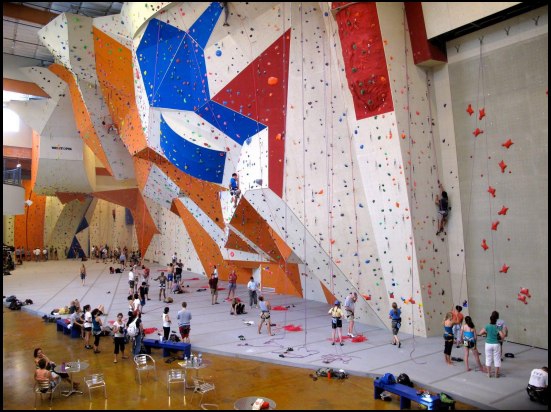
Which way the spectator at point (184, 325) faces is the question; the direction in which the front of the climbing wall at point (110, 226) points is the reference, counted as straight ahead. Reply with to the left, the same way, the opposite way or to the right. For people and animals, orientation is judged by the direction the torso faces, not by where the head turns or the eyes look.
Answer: the opposite way

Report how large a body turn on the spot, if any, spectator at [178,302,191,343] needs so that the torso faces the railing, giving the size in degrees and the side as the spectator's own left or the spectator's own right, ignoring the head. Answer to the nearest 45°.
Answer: approximately 45° to the spectator's own left

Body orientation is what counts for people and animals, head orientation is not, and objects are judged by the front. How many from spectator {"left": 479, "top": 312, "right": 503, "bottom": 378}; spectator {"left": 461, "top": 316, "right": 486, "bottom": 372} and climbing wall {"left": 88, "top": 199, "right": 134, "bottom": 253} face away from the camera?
2

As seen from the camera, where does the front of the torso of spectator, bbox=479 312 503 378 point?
away from the camera

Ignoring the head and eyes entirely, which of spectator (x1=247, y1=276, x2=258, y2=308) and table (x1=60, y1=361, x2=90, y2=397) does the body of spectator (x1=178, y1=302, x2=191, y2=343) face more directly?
the spectator

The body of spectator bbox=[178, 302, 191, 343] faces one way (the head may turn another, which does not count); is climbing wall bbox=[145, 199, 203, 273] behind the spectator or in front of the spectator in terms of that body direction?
in front

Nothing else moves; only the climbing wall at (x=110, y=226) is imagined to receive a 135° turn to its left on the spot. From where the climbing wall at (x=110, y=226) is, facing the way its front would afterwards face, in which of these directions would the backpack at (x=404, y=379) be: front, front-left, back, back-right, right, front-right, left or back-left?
back-right

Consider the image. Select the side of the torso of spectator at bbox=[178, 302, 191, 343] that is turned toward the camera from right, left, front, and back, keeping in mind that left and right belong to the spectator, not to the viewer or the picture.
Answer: back

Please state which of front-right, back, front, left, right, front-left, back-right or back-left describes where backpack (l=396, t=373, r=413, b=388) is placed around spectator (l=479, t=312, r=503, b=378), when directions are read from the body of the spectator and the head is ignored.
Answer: back-left

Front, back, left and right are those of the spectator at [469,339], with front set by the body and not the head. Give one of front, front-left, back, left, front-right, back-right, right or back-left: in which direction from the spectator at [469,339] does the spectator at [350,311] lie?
front-left

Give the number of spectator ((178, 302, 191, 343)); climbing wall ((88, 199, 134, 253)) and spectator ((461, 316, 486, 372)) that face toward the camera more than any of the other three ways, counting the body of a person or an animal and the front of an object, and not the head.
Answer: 1

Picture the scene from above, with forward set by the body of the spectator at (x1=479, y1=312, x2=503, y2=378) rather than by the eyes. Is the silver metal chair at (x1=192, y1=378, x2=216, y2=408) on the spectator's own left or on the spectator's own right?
on the spectator's own left

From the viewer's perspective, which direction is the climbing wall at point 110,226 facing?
toward the camera

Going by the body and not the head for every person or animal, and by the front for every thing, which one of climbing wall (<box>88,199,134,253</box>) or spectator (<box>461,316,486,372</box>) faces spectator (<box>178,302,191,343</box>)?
the climbing wall

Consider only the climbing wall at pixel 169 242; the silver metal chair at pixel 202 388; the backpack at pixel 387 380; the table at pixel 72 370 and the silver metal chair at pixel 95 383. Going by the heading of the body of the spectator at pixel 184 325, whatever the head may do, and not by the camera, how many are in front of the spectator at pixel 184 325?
1

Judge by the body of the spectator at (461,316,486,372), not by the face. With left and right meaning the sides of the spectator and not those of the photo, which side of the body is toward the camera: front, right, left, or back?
back
